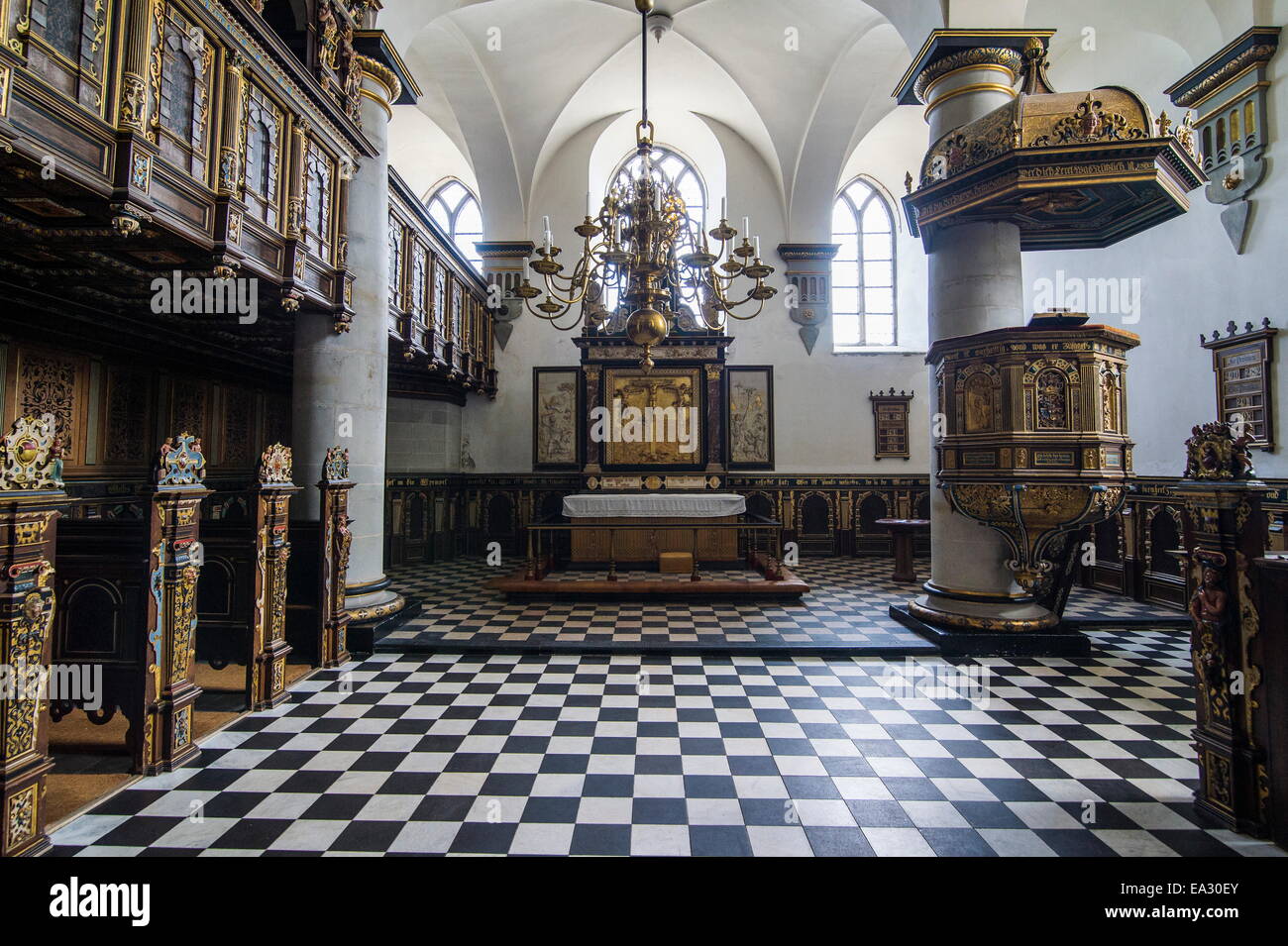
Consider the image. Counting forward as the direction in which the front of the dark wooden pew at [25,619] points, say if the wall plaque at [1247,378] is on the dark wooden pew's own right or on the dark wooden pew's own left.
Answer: on the dark wooden pew's own right

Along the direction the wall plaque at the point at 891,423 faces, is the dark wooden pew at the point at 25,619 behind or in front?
in front

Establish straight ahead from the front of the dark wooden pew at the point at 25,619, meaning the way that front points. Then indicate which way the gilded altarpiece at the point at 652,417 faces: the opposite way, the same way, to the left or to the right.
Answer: the opposite way

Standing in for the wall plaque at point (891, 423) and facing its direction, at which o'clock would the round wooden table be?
The round wooden table is roughly at 12 o'clock from the wall plaque.

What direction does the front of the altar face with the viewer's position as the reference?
facing the viewer

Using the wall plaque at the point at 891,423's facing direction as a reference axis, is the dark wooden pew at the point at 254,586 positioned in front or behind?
in front

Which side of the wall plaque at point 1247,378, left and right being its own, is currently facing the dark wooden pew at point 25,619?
front

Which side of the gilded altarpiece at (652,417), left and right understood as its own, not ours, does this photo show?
front

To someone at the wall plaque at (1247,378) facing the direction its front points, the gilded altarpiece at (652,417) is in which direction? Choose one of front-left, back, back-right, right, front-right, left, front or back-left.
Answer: front-right

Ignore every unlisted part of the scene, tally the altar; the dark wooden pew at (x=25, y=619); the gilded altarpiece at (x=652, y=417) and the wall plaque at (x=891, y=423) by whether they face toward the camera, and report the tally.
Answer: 3

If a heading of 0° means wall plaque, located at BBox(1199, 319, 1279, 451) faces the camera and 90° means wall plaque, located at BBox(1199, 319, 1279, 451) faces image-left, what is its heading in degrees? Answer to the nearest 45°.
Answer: approximately 45°

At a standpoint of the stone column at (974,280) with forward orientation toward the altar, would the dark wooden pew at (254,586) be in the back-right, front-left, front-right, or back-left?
front-left

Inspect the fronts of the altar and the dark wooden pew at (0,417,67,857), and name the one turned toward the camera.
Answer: the altar

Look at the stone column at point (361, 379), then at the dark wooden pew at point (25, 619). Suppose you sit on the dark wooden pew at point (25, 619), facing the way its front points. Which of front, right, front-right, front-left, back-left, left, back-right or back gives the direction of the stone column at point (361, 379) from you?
front

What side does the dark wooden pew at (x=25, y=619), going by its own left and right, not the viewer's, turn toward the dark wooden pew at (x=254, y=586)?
front

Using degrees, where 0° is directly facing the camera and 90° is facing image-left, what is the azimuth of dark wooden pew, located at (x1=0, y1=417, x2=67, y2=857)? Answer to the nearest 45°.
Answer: approximately 225°

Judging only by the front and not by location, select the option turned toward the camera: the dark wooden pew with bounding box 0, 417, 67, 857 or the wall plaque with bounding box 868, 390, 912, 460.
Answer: the wall plaque
